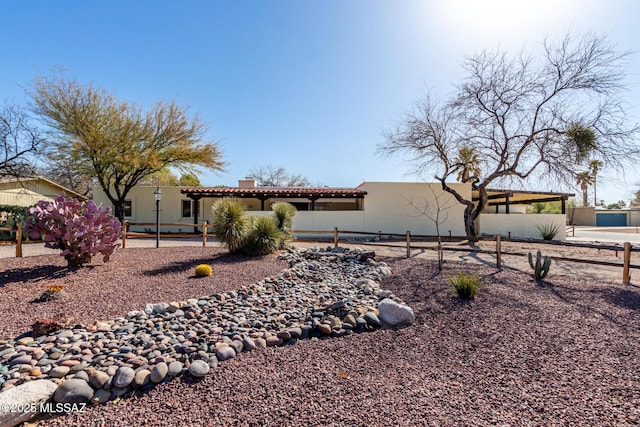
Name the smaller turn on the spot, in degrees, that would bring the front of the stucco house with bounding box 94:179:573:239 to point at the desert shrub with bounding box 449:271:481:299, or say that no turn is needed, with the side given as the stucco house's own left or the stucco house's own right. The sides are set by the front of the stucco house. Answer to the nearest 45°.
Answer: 0° — it already faces it

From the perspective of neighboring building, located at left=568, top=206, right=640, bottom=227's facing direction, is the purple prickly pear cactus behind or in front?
in front

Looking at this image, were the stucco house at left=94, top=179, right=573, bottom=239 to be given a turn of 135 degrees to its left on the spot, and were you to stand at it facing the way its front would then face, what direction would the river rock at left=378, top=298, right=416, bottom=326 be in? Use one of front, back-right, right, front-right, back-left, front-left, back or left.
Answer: back-right

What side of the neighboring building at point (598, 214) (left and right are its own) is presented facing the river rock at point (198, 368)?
front

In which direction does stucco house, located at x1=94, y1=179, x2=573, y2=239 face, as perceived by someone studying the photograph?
facing the viewer

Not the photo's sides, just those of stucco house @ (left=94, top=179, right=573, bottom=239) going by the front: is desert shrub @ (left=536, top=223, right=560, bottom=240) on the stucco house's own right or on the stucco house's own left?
on the stucco house's own left

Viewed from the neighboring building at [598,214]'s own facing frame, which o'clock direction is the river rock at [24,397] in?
The river rock is roughly at 12 o'clock from the neighboring building.

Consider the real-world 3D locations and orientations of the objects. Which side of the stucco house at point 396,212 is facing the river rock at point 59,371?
front

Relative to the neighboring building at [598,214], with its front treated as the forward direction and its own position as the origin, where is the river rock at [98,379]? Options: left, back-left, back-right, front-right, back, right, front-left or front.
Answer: front

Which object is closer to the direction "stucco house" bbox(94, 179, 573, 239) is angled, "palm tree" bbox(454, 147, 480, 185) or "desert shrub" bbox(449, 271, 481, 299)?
the desert shrub

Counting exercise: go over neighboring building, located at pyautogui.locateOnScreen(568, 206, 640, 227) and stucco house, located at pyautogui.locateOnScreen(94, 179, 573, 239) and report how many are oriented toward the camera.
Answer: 2

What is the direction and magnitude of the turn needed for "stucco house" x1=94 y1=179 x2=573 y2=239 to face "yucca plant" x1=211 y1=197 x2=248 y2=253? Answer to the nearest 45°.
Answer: approximately 45° to its right

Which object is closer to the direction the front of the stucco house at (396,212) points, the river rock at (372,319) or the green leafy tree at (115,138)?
the river rock

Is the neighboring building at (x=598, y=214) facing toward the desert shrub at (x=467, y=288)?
yes

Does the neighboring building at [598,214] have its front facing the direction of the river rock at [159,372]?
yes

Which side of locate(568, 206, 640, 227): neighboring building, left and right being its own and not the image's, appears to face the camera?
front
